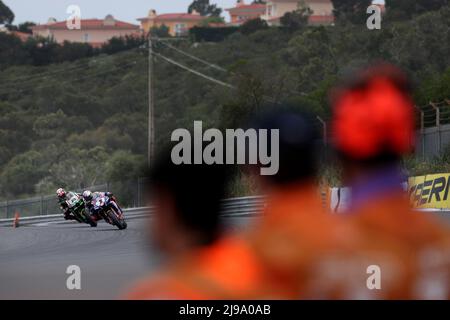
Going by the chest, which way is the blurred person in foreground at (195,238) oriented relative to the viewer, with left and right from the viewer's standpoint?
facing away from the viewer and to the left of the viewer

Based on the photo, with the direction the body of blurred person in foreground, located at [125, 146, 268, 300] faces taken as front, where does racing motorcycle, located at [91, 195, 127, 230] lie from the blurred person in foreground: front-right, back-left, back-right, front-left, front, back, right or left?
front-right

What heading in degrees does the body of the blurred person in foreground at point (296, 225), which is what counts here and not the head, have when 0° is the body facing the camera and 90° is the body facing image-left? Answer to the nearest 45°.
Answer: approximately 135°

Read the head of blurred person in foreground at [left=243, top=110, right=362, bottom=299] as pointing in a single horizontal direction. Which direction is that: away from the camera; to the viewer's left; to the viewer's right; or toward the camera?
away from the camera

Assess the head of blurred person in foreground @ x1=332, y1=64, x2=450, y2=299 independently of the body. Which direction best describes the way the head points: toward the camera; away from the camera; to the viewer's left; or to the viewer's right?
away from the camera

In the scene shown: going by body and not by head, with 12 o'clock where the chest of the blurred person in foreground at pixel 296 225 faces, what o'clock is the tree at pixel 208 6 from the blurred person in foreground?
The tree is roughly at 1 o'clock from the blurred person in foreground.

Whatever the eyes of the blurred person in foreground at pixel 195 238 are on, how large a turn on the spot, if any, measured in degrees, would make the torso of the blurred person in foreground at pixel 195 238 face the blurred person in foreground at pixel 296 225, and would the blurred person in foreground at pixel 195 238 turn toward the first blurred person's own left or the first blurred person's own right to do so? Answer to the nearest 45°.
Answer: approximately 135° to the first blurred person's own right
